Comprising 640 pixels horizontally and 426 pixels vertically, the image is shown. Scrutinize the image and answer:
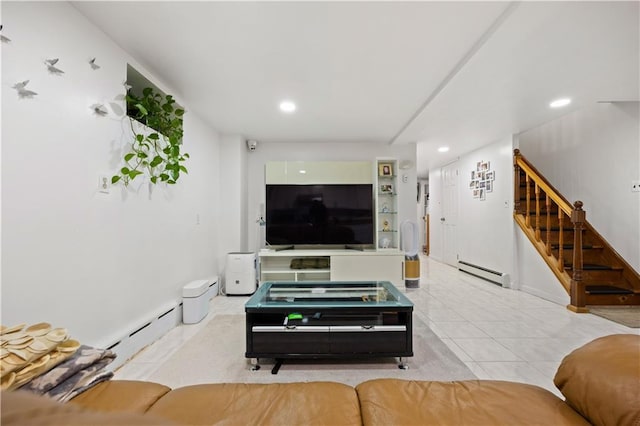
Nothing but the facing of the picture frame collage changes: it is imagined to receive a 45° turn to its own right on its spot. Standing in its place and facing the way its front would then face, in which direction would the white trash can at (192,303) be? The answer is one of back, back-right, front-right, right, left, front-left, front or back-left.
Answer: front-left

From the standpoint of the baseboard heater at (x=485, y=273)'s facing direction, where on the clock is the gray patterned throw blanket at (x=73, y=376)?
The gray patterned throw blanket is roughly at 11 o'clock from the baseboard heater.

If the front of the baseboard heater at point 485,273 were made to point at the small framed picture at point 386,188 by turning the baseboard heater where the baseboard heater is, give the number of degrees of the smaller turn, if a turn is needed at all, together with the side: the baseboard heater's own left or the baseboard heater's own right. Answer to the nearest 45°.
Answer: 0° — it already faces it

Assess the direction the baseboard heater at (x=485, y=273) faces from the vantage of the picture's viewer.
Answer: facing the viewer and to the left of the viewer

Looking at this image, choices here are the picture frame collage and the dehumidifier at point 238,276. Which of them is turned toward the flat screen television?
the picture frame collage

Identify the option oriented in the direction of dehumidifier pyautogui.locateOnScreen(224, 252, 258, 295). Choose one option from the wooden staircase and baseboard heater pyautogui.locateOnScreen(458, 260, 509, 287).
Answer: the baseboard heater

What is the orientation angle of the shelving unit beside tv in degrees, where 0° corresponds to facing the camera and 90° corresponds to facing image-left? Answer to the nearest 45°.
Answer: approximately 0°

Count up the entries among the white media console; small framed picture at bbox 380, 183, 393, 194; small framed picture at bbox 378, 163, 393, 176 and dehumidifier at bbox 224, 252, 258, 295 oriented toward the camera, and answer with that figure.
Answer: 4

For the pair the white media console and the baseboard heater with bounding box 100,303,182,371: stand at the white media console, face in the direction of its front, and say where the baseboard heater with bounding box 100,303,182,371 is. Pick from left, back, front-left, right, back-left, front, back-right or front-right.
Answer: front-right

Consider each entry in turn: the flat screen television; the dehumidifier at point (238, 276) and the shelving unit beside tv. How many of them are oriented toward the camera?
3

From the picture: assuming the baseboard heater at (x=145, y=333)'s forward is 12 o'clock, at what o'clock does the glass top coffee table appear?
The glass top coffee table is roughly at 12 o'clock from the baseboard heater.

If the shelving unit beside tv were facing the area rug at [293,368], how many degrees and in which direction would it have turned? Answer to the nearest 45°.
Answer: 0° — it already faces it

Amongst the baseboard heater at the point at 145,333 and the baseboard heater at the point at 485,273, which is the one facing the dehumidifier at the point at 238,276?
the baseboard heater at the point at 485,273

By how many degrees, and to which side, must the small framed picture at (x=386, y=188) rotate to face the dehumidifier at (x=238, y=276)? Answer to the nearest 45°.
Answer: approximately 45° to its right

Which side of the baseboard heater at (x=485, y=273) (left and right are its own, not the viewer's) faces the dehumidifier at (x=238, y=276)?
front

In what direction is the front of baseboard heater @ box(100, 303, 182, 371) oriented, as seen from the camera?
facing the viewer and to the right of the viewer

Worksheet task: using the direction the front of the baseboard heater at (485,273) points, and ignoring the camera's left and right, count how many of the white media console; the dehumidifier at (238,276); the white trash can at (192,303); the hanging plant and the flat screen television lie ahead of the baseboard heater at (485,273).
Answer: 5
